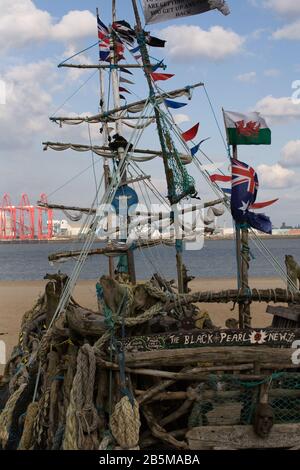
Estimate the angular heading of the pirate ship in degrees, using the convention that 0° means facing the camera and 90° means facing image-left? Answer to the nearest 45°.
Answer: approximately 45°
